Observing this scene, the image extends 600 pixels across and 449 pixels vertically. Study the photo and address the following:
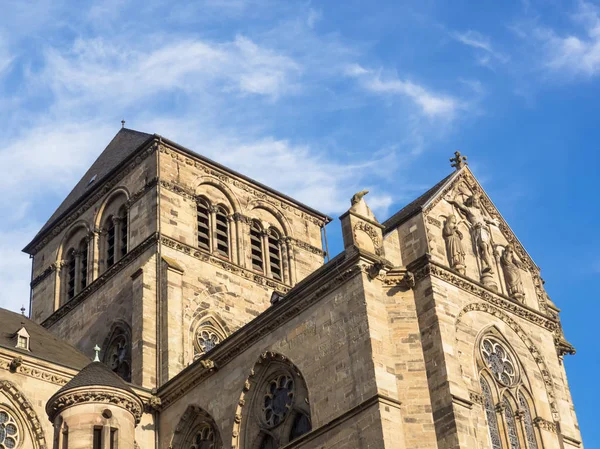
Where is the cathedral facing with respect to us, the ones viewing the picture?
facing the viewer and to the right of the viewer
